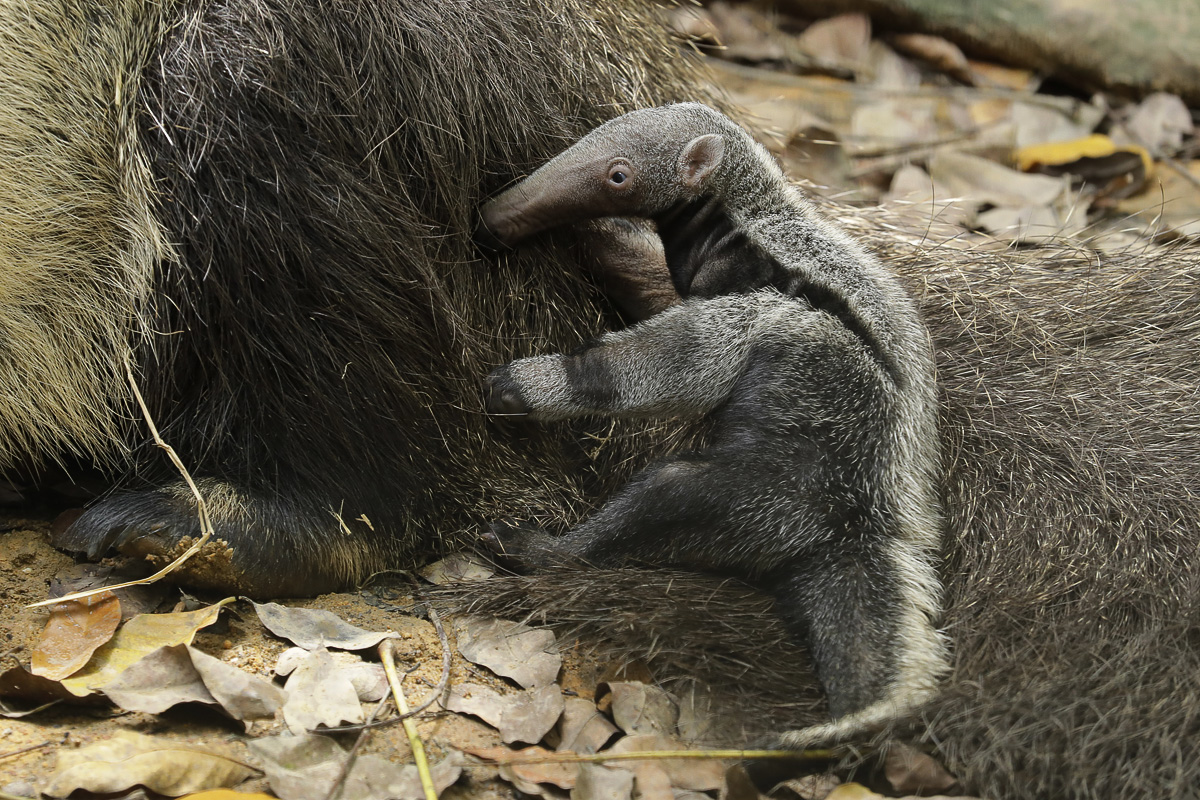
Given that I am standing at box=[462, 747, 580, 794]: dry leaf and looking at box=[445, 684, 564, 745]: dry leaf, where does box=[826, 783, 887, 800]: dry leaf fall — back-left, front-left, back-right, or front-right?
back-right

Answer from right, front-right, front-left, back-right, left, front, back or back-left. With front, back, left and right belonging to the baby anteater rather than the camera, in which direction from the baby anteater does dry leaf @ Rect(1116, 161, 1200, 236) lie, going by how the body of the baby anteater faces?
back-right

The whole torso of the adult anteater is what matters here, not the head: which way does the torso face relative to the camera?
to the viewer's left

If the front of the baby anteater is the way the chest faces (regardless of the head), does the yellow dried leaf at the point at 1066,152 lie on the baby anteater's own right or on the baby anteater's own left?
on the baby anteater's own right

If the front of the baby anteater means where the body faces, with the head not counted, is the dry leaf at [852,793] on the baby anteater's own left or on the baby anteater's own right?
on the baby anteater's own left

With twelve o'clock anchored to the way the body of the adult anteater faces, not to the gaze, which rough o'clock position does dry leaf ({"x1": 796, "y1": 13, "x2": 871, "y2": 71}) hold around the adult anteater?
The dry leaf is roughly at 4 o'clock from the adult anteater.

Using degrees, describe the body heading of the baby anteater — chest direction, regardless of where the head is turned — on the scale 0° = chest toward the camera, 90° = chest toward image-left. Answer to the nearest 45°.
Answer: approximately 90°

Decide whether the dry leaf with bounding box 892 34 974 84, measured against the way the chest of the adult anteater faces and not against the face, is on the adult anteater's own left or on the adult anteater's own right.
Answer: on the adult anteater's own right
